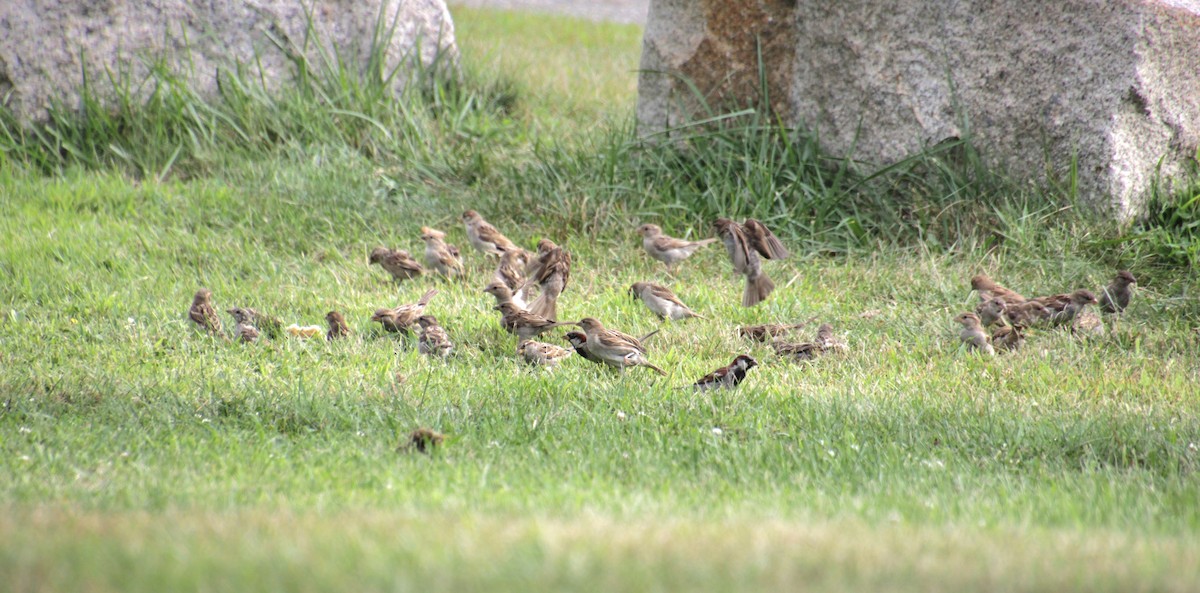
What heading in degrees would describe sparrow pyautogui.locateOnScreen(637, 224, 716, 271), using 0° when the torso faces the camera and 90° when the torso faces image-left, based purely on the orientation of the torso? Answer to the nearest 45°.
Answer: approximately 90°

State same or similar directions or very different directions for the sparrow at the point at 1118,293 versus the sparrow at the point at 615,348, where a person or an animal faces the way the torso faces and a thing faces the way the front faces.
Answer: very different directions

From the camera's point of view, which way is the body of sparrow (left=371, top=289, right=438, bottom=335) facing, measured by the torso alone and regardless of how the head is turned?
to the viewer's left

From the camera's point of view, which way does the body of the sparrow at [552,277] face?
away from the camera

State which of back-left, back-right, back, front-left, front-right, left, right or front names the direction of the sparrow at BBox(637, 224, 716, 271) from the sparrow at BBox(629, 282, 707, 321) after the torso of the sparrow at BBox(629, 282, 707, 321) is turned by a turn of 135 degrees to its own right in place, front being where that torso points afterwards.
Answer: front-left

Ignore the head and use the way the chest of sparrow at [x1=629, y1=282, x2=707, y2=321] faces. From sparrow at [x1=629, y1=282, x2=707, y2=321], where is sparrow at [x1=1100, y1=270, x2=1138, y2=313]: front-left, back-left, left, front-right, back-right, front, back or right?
back

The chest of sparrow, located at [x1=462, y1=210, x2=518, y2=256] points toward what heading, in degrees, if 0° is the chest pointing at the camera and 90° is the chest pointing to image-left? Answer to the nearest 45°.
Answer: approximately 90°

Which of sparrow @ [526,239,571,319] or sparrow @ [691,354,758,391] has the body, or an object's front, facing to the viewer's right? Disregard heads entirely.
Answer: sparrow @ [691,354,758,391]

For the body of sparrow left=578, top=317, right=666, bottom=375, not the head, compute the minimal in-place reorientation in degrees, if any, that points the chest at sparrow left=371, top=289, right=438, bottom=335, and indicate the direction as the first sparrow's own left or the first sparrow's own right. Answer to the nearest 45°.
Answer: approximately 45° to the first sparrow's own right

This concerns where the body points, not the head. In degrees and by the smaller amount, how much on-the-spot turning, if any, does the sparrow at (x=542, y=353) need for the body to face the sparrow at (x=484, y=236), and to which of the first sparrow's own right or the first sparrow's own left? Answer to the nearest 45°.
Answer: approximately 90° to the first sparrow's own right

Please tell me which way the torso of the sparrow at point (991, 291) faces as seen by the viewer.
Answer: to the viewer's left

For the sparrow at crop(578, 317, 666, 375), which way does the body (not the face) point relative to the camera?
to the viewer's left

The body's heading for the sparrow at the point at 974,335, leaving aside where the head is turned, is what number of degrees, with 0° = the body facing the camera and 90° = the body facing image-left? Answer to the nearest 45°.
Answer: approximately 45°
